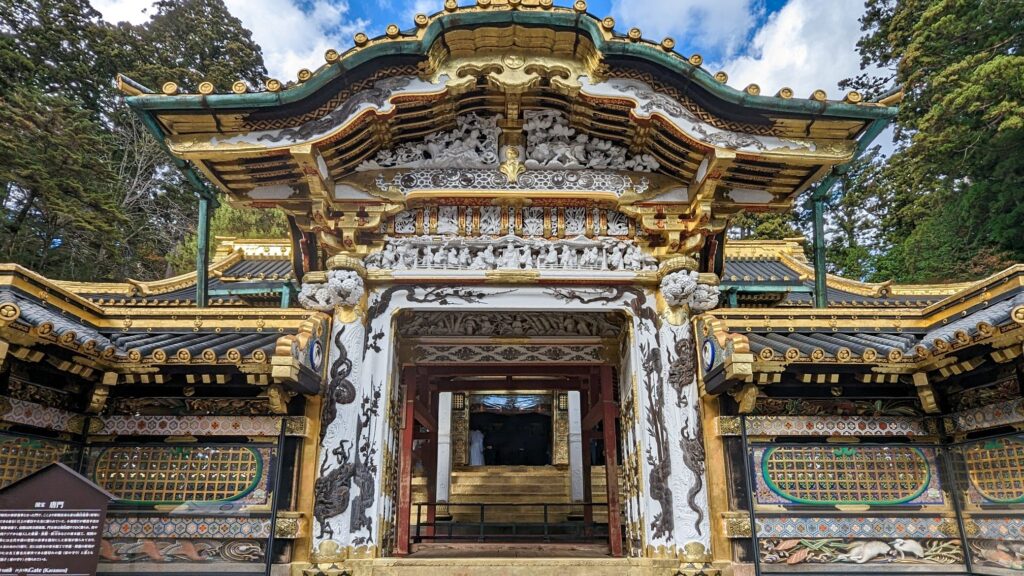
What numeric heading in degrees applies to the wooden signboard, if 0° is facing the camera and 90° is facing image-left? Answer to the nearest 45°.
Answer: approximately 0°
